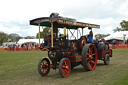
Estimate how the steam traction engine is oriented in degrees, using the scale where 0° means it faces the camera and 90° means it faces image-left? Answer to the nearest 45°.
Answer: approximately 45°
